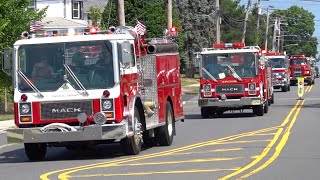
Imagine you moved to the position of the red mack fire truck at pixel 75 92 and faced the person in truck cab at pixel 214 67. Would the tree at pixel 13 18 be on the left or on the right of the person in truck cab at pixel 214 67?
left

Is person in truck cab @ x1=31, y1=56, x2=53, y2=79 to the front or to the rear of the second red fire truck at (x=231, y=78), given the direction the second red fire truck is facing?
to the front

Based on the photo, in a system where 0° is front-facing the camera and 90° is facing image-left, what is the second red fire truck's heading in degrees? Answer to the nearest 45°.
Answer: approximately 0°

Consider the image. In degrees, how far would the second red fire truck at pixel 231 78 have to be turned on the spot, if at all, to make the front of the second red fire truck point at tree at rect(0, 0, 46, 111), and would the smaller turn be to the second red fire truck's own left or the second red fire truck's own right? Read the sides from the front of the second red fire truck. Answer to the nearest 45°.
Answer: approximately 90° to the second red fire truck's own right

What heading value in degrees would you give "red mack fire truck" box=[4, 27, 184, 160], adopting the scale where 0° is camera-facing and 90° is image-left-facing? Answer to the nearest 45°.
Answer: approximately 45°

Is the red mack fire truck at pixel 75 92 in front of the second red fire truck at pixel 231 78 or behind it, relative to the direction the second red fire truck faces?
in front

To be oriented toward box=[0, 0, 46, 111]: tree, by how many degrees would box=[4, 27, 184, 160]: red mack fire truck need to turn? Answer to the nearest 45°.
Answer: approximately 135° to its right

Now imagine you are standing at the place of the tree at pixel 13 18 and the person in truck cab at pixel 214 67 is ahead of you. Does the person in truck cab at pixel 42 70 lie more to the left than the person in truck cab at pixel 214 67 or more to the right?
right

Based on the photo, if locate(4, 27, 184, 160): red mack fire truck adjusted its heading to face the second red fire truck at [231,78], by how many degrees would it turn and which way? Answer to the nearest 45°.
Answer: approximately 180°
